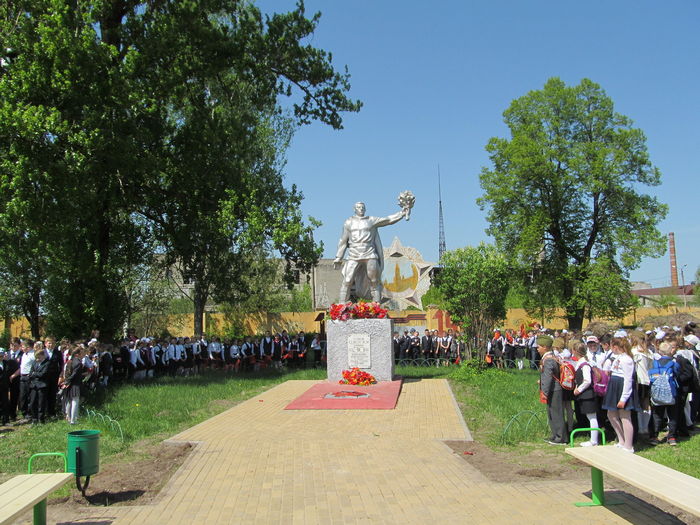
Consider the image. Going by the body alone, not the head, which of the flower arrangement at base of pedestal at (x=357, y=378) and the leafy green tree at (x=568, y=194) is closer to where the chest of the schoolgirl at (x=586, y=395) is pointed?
the flower arrangement at base of pedestal

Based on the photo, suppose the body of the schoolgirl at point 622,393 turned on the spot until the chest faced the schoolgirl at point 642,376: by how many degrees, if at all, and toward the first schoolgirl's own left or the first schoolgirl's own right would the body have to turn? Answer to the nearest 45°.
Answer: approximately 135° to the first schoolgirl's own right

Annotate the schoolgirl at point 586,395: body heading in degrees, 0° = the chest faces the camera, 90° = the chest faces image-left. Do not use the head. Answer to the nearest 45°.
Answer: approximately 90°

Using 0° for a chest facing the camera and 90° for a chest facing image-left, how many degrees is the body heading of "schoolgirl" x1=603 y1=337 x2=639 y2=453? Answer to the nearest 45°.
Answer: approximately 45°

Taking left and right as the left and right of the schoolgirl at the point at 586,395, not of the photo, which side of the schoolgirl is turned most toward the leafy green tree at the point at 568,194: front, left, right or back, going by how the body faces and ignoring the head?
right

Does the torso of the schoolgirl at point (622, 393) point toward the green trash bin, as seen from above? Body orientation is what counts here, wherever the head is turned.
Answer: yes

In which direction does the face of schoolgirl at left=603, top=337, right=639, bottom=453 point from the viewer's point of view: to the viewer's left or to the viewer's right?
to the viewer's left

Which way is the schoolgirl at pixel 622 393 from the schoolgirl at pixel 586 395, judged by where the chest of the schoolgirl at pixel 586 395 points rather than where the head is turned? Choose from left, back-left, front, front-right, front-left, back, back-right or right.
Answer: back-left

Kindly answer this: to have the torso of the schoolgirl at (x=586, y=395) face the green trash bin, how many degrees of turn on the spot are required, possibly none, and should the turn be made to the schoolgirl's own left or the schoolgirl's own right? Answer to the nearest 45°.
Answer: approximately 45° to the schoolgirl's own left

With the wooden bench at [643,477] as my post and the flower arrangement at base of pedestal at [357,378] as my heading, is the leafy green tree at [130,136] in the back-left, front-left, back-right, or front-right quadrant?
front-left

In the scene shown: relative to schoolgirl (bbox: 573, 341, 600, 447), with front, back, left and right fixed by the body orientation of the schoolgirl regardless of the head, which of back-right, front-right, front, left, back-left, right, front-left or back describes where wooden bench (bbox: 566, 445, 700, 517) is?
left

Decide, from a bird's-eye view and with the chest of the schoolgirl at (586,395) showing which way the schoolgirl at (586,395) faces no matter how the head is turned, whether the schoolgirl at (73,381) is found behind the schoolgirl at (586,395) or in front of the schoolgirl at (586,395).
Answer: in front

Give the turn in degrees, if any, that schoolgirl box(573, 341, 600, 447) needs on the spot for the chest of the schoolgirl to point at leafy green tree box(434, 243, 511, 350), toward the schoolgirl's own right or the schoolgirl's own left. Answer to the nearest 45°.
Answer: approximately 90° to the schoolgirl's own right

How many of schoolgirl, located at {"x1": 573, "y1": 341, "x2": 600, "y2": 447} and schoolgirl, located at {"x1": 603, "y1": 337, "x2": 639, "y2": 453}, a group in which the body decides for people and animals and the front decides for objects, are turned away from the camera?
0

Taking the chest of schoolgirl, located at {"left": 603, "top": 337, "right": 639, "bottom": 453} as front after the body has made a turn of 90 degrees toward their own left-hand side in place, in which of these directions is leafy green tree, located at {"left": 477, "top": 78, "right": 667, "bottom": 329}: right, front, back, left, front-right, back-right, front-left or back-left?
back-left
